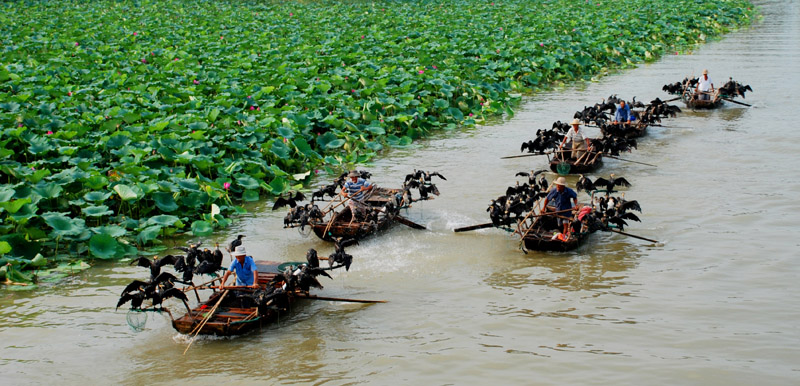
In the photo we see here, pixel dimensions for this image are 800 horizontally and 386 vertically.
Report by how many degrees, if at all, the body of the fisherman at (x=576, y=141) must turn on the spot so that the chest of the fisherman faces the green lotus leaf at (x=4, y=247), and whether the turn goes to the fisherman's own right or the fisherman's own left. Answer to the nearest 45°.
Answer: approximately 45° to the fisherman's own right

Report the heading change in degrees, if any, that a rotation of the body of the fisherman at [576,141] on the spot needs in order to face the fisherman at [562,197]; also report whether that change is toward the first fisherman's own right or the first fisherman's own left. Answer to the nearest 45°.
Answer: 0° — they already face them

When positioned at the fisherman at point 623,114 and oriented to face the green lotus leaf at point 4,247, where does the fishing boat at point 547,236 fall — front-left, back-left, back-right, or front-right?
front-left

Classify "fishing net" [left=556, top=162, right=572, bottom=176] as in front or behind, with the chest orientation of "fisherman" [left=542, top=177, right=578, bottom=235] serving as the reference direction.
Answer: behind

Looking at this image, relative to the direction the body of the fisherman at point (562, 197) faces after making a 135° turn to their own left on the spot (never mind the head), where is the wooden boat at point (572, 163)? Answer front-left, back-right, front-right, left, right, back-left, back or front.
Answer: front-left

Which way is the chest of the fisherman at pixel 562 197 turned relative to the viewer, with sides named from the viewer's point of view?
facing the viewer

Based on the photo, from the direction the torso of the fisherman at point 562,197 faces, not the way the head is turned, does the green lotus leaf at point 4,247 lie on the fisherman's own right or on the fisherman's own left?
on the fisherman's own right

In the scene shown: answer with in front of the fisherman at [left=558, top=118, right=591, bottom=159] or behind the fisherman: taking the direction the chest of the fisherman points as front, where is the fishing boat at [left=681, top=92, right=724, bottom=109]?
behind

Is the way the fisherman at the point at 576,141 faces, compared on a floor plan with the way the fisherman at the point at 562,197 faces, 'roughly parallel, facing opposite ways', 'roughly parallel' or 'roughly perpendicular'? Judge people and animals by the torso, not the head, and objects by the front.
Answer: roughly parallel

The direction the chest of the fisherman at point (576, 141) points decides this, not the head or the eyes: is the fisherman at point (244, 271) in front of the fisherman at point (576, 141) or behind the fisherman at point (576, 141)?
in front

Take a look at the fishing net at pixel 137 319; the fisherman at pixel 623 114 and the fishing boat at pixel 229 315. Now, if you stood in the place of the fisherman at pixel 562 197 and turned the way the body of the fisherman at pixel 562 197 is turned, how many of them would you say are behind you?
1

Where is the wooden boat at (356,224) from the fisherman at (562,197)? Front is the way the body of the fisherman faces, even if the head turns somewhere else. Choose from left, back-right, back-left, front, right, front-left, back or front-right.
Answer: right

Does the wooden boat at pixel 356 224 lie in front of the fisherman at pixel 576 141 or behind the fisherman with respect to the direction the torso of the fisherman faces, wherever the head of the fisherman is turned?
in front
